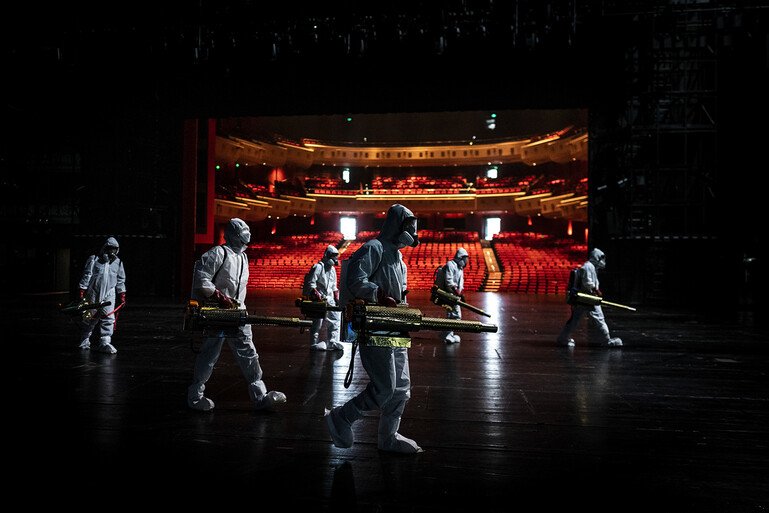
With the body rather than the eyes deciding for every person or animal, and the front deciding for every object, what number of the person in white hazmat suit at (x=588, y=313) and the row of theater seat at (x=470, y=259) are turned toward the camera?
1

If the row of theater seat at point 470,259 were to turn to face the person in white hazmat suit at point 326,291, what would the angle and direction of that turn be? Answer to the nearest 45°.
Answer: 0° — it already faces them

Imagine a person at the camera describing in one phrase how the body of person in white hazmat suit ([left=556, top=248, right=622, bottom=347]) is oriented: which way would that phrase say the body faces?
to the viewer's right

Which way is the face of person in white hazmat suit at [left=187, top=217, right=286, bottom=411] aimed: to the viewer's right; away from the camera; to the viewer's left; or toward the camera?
to the viewer's right

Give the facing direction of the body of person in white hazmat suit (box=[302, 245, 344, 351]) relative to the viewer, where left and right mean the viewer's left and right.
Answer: facing the viewer and to the right of the viewer

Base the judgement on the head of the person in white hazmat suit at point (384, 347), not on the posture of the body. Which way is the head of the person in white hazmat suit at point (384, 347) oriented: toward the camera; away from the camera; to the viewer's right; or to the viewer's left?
to the viewer's right

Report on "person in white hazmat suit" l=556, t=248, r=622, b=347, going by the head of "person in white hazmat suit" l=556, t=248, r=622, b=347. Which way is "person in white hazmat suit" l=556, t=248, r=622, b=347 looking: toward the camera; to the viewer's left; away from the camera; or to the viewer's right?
to the viewer's right

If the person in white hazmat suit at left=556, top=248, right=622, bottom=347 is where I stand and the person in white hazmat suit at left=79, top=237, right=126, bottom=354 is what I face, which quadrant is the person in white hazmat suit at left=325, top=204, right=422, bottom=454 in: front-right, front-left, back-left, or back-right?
front-left

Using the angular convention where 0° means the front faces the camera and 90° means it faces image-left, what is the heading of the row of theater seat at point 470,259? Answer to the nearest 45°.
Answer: approximately 0°

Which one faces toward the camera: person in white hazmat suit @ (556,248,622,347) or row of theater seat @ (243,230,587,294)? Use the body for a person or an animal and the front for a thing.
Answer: the row of theater seat

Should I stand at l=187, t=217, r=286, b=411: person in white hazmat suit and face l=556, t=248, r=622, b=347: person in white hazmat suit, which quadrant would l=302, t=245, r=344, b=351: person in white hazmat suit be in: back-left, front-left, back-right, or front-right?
front-left
